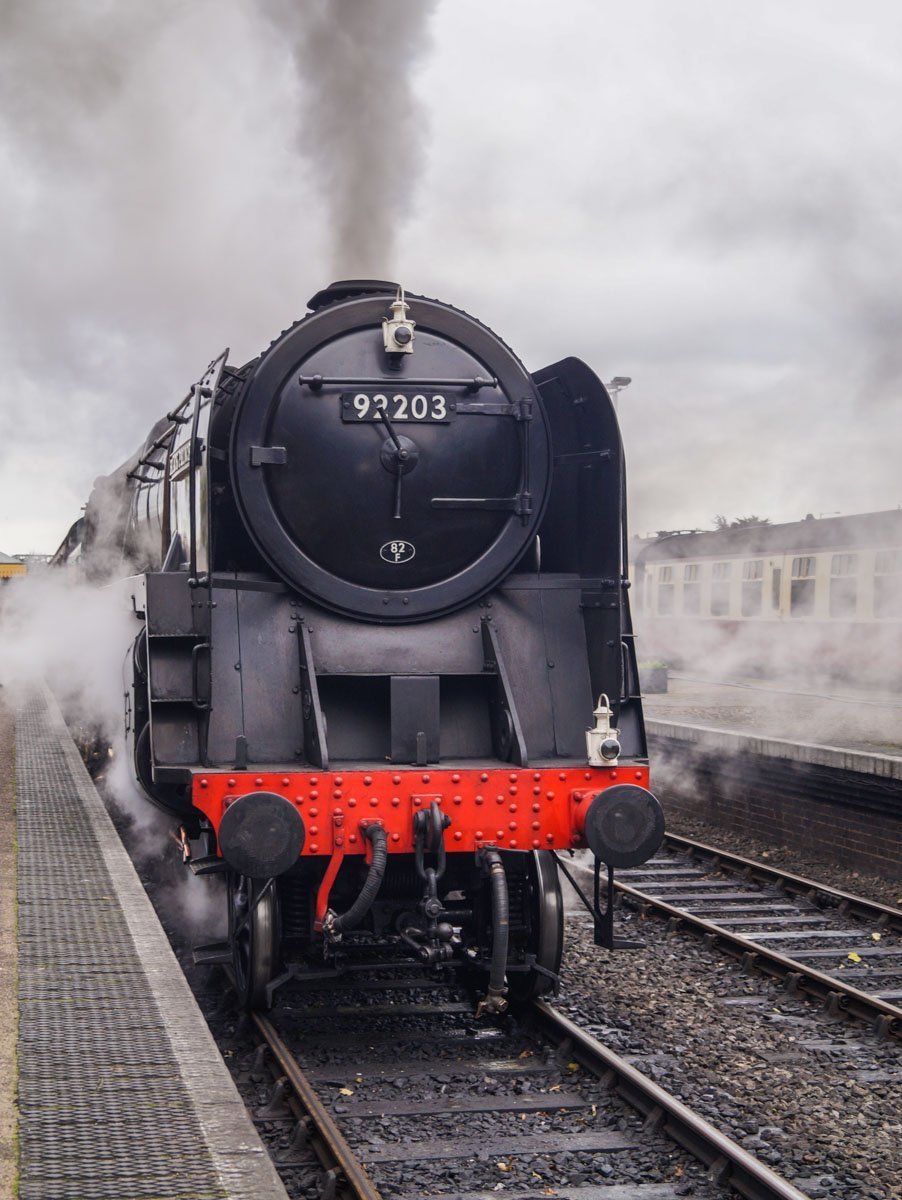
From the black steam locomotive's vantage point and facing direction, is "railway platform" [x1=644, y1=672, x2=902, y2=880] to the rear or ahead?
to the rear

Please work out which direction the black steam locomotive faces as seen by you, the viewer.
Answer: facing the viewer
